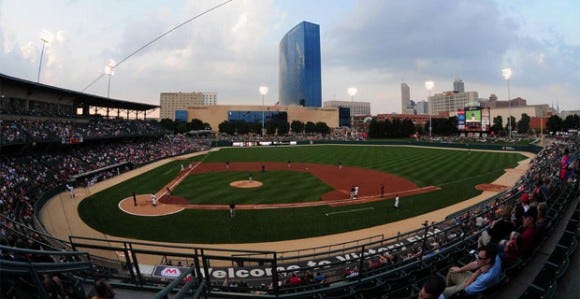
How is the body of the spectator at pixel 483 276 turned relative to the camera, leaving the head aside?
to the viewer's left

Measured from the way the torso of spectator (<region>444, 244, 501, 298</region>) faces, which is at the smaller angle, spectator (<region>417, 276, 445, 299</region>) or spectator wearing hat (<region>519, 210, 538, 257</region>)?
the spectator

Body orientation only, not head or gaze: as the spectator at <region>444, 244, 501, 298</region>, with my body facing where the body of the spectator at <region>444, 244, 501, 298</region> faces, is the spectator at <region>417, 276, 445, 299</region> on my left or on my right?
on my left

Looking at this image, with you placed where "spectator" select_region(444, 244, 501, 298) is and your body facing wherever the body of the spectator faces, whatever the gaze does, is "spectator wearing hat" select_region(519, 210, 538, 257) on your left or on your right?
on your right
